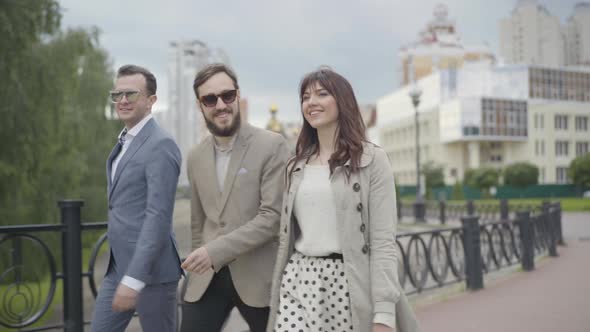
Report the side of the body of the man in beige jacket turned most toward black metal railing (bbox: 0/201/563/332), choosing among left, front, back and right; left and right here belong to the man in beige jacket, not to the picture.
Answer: back

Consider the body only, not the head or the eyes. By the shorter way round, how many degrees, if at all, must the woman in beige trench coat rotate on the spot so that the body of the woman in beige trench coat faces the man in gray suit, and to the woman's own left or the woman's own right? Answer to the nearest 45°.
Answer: approximately 45° to the woman's own right

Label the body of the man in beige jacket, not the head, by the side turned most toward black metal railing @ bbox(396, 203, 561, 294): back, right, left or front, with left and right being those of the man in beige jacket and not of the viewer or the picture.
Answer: back

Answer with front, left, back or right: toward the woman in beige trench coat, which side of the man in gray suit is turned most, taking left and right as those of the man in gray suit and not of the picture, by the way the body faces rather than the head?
left
